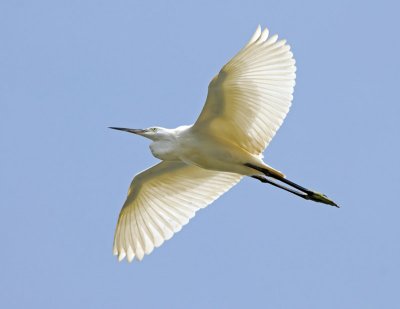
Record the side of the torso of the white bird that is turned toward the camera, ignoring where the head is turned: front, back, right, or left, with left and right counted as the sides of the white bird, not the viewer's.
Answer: left
